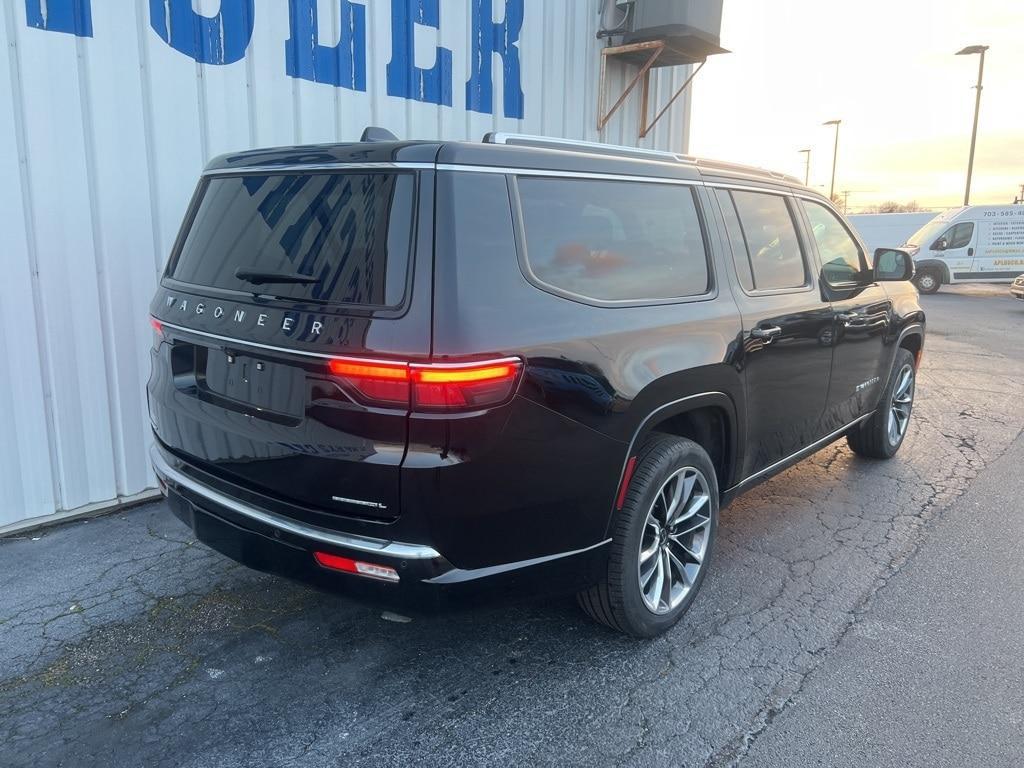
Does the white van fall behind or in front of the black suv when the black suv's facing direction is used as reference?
in front

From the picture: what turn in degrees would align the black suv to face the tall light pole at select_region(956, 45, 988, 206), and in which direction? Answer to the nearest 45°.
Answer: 0° — it already faces it

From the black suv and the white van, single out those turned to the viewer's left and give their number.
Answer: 1

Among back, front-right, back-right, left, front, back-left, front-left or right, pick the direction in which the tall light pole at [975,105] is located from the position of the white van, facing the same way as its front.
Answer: right

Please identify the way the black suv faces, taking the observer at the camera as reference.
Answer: facing away from the viewer and to the right of the viewer

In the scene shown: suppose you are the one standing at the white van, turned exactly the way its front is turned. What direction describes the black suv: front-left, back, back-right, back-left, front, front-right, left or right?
left

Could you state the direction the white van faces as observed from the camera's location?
facing to the left of the viewer
